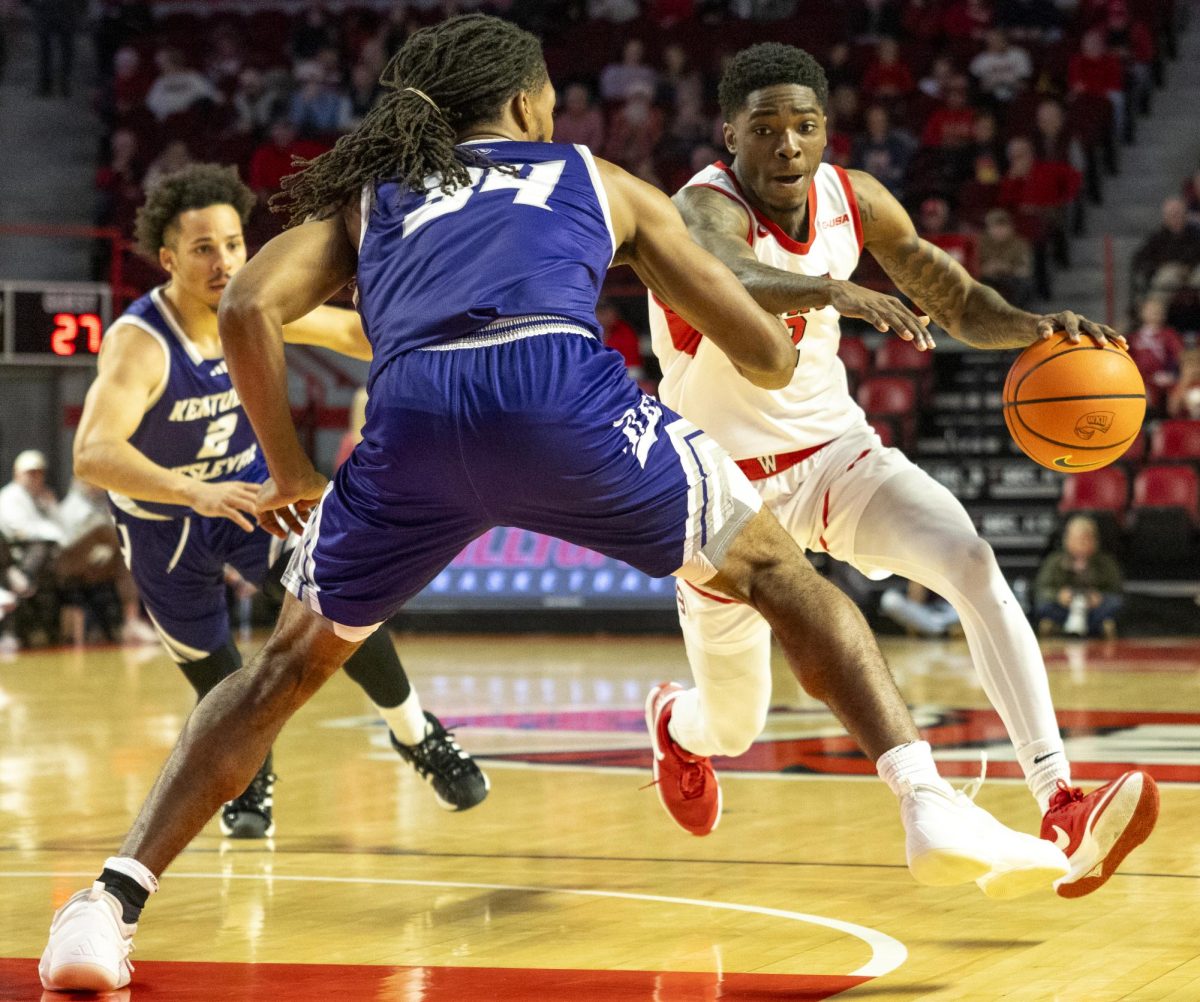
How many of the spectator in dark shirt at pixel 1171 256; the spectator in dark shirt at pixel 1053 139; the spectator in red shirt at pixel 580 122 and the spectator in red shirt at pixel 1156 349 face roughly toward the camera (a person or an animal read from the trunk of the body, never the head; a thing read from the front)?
4

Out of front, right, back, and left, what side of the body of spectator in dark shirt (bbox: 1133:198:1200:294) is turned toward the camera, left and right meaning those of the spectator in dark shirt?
front

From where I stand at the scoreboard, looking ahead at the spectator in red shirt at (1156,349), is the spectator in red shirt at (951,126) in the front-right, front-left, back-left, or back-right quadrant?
front-left

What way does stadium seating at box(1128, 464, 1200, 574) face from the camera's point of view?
toward the camera

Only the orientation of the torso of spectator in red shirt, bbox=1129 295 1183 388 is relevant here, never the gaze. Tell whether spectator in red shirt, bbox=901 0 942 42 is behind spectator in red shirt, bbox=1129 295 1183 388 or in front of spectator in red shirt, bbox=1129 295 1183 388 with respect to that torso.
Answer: behind

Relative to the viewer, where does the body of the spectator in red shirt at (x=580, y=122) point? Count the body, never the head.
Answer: toward the camera

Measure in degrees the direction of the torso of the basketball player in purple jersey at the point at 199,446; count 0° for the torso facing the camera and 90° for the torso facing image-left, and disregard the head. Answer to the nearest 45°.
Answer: approximately 315°

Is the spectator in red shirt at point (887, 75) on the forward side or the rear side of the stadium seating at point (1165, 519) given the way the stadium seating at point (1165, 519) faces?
on the rear side

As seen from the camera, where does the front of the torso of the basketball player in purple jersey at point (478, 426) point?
away from the camera

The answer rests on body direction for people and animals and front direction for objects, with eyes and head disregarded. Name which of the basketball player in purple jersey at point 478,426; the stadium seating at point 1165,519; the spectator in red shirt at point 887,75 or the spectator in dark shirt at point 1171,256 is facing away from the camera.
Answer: the basketball player in purple jersey

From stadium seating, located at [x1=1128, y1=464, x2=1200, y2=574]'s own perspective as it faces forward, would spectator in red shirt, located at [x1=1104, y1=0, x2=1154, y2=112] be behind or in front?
behind

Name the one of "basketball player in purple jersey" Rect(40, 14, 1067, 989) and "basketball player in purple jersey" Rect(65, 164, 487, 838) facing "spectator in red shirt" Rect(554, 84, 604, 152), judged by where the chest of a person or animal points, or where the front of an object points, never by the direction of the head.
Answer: "basketball player in purple jersey" Rect(40, 14, 1067, 989)

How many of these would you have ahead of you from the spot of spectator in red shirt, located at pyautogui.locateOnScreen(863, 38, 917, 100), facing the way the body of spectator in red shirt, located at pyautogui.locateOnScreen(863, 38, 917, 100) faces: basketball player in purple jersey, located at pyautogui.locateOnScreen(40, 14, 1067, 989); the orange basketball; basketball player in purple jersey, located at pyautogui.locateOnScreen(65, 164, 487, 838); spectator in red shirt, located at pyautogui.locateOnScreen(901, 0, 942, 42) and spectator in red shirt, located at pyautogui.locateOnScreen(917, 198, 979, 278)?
4

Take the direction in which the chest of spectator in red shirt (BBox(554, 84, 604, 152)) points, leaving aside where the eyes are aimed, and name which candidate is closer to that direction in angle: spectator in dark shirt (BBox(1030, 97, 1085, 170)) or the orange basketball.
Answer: the orange basketball

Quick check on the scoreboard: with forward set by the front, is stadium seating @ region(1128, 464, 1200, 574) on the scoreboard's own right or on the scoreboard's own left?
on the scoreboard's own left
